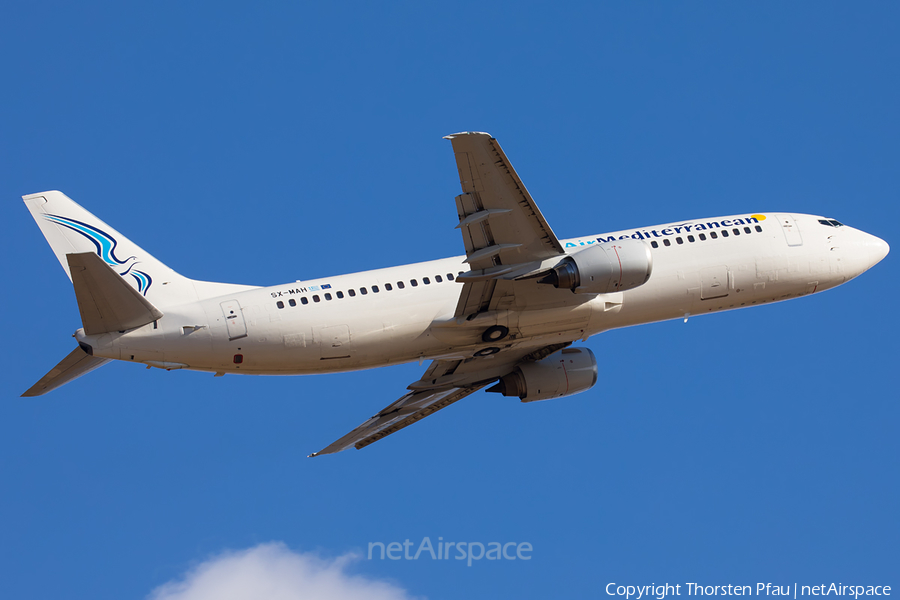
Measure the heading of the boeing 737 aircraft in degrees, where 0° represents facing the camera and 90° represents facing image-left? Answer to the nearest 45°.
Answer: approximately 270°
